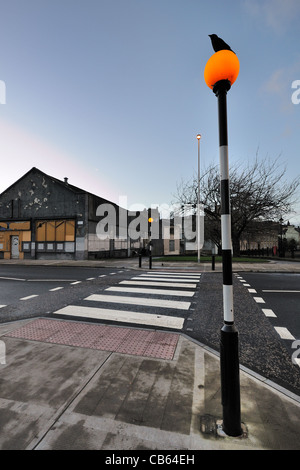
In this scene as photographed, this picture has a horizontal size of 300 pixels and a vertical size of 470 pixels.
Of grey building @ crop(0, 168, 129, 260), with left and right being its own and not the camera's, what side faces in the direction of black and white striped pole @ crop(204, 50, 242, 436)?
front

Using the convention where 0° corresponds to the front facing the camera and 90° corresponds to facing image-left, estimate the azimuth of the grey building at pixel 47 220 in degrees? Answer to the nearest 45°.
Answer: approximately 0°

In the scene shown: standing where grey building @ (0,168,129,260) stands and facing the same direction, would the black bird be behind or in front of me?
in front

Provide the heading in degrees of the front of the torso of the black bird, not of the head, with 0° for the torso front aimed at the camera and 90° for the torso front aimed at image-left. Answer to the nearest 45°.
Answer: approximately 90°
